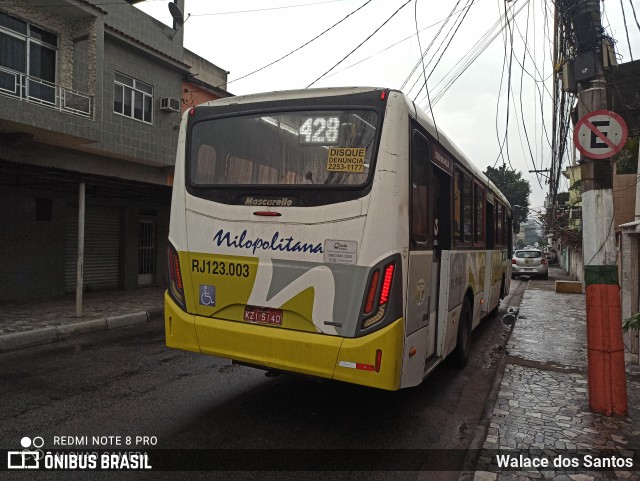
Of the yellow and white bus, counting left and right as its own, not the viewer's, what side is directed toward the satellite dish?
left

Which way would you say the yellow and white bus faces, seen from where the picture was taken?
facing away from the viewer and to the right of the viewer

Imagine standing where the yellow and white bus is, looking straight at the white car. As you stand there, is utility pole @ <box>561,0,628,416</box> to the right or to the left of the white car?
right

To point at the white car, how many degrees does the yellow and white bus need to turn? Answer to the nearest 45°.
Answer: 0° — it already faces it
